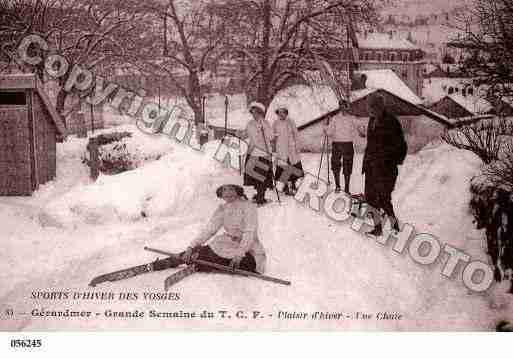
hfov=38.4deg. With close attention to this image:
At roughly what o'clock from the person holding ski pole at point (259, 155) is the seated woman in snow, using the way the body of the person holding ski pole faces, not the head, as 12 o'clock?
The seated woman in snow is roughly at 12 o'clock from the person holding ski pole.

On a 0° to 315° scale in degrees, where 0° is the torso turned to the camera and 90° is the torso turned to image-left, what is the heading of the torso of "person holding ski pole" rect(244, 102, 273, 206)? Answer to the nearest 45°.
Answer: approximately 0°

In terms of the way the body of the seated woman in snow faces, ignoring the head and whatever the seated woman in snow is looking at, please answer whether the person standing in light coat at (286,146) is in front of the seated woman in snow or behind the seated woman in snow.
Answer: behind

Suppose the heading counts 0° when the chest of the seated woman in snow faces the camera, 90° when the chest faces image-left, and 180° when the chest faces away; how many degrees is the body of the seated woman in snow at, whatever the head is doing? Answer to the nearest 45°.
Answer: approximately 45°

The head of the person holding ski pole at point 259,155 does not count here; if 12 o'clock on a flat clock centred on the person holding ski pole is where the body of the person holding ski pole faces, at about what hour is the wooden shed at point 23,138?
The wooden shed is roughly at 3 o'clock from the person holding ski pole.

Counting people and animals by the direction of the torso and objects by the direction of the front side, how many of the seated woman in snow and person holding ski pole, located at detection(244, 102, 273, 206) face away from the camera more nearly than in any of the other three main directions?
0

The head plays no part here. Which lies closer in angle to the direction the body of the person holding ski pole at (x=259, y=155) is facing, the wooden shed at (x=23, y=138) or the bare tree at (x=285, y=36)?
the wooden shed
